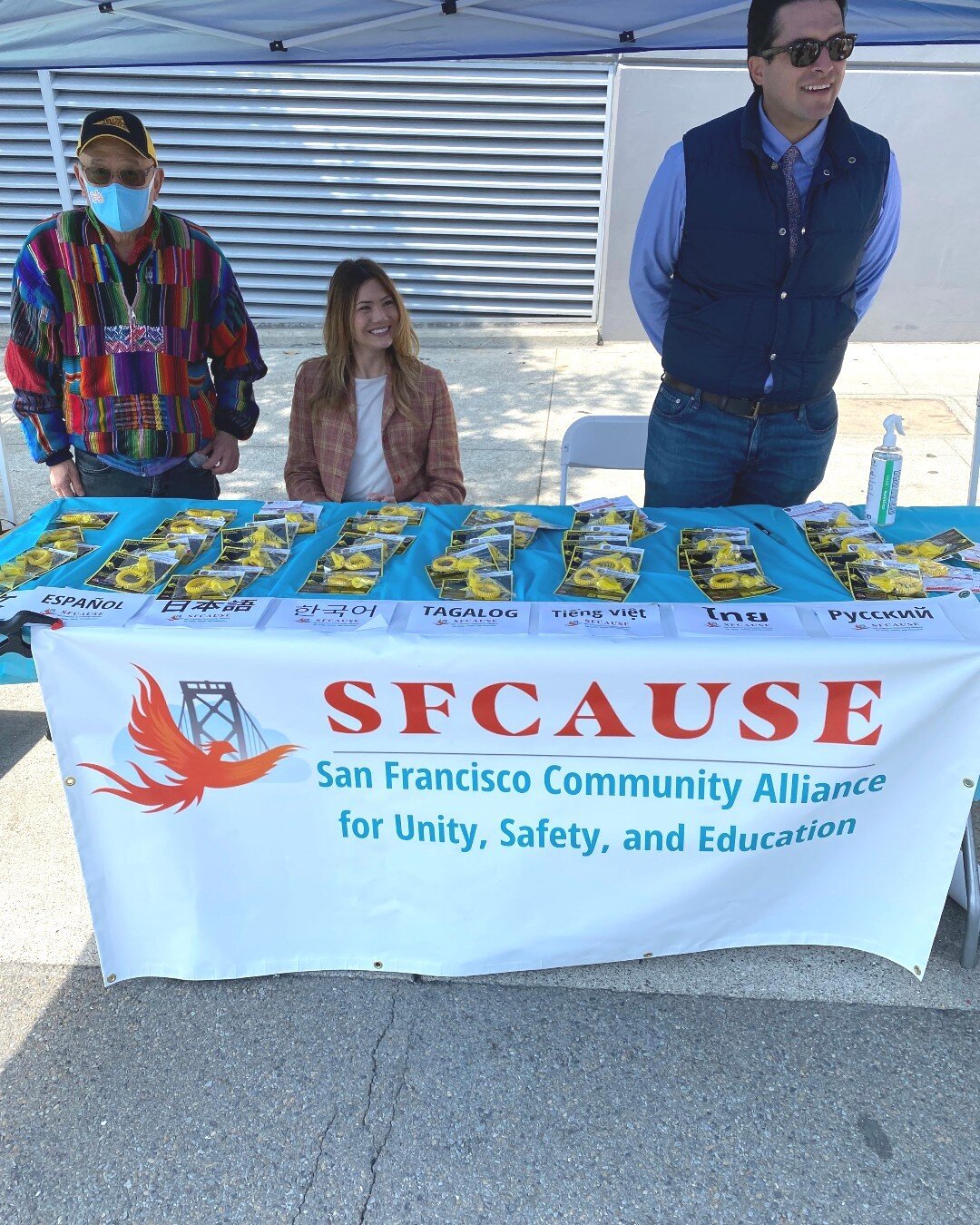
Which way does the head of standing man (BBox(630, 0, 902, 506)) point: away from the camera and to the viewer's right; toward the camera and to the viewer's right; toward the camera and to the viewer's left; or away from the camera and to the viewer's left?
toward the camera and to the viewer's right

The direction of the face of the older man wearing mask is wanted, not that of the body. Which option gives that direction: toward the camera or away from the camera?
toward the camera

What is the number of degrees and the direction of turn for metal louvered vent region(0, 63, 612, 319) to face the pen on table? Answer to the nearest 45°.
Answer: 0° — it already faces it

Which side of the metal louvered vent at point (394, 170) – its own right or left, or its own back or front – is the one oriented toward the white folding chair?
front

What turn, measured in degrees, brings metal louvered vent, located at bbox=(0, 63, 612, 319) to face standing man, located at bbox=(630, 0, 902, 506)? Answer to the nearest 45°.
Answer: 0° — it already faces them

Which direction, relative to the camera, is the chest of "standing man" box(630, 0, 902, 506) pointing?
toward the camera

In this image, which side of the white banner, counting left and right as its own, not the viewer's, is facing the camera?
front

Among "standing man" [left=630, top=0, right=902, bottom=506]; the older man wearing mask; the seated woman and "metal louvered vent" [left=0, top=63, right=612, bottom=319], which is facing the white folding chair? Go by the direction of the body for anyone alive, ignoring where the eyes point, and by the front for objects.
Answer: the metal louvered vent

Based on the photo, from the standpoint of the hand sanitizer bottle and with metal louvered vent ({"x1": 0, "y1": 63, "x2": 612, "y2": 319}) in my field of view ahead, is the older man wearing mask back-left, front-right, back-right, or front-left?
front-left

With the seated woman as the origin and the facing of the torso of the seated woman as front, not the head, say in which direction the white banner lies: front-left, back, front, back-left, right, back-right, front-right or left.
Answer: front

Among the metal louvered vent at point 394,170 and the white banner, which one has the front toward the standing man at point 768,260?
the metal louvered vent

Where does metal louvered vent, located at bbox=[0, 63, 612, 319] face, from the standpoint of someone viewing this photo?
facing the viewer

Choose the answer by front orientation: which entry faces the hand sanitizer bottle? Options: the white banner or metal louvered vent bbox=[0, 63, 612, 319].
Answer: the metal louvered vent

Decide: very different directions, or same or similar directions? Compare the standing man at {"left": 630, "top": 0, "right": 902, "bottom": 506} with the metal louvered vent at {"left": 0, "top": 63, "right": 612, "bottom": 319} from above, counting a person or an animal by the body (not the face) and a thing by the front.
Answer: same or similar directions

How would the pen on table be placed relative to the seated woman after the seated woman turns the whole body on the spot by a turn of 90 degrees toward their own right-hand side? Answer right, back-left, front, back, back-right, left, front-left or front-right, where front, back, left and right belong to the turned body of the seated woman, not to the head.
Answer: back-left

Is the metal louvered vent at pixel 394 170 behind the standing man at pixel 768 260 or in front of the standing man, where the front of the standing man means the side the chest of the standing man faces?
behind
